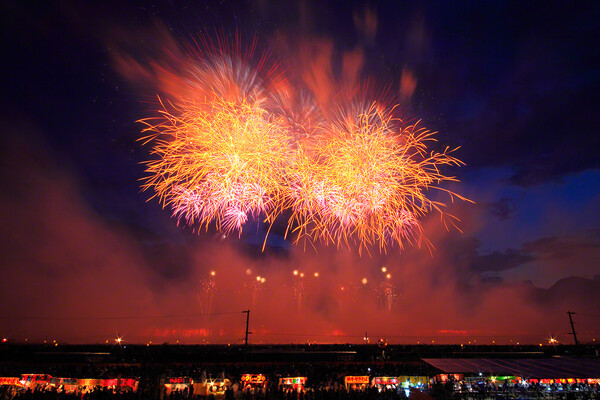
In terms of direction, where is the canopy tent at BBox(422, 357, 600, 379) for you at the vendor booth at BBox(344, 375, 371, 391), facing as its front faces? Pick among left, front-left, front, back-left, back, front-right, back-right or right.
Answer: left

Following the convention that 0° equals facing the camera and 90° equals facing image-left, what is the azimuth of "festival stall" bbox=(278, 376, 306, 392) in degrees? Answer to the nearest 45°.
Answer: approximately 0°

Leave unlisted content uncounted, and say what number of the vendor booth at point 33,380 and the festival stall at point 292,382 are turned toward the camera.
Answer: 2

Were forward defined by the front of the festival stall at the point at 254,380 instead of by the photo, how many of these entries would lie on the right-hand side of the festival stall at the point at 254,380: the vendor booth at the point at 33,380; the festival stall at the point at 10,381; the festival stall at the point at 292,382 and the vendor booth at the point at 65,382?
3

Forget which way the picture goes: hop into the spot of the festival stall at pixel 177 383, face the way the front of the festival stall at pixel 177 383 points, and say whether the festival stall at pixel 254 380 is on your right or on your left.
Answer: on your left

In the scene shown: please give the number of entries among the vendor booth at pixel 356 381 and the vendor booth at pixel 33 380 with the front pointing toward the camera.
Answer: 2

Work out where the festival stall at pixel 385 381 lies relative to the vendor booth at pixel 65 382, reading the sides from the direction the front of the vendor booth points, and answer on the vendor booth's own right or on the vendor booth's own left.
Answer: on the vendor booth's own left

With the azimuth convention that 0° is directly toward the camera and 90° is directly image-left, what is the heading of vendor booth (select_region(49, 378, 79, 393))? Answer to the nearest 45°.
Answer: approximately 0°

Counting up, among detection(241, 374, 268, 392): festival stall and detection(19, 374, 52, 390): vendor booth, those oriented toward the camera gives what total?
2

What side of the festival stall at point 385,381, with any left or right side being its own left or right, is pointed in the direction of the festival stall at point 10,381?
right

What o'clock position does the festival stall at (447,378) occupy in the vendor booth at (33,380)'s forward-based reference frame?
The festival stall is roughly at 10 o'clock from the vendor booth.

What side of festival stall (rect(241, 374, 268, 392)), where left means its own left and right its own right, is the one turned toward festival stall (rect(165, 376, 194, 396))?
right

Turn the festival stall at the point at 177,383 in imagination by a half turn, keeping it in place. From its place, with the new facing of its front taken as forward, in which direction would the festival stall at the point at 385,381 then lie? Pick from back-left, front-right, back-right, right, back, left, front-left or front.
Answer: right

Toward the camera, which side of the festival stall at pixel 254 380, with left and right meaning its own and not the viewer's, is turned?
front

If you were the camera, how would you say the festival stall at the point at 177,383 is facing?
facing the viewer

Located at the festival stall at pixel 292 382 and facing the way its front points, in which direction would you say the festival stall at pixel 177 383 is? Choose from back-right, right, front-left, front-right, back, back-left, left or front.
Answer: right
